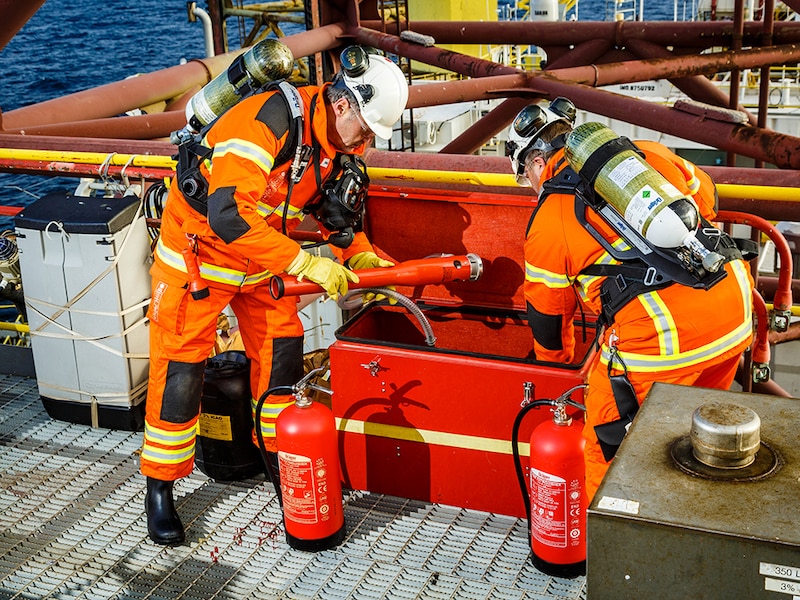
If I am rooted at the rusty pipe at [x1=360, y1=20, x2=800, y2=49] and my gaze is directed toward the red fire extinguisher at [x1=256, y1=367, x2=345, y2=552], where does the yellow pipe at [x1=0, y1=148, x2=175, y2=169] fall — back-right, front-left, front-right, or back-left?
front-right

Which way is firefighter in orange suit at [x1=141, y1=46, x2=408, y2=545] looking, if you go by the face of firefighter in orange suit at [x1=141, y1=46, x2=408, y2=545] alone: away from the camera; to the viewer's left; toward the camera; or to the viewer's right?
to the viewer's right

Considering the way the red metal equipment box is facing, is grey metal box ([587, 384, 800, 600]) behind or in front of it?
in front

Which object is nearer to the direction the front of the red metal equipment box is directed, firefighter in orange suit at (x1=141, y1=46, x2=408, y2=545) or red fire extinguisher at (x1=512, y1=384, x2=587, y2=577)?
the red fire extinguisher

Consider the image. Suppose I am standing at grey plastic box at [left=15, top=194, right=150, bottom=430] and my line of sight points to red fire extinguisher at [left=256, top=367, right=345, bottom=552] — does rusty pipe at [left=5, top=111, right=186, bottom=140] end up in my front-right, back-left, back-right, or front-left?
back-left

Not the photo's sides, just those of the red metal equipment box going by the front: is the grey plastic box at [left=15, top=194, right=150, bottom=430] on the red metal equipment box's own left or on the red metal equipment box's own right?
on the red metal equipment box's own right

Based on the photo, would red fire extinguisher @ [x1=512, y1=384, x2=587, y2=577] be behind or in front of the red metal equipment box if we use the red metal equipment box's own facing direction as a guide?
in front

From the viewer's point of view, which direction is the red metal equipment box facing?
toward the camera

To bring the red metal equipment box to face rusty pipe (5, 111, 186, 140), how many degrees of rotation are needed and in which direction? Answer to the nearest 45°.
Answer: approximately 135° to its right

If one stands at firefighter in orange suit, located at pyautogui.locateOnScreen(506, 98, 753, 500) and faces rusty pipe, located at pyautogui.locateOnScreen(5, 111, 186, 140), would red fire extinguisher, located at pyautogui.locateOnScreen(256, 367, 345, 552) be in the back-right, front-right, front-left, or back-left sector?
front-left

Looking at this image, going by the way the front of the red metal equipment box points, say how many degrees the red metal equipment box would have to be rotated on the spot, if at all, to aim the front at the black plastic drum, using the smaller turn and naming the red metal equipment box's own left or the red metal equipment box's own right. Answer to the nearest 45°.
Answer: approximately 90° to the red metal equipment box's own right

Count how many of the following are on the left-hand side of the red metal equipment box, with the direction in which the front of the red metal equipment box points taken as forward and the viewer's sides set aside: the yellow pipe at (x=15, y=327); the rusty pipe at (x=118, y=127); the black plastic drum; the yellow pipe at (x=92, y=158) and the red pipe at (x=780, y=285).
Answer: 1

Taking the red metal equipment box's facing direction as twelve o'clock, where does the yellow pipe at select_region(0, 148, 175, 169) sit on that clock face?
The yellow pipe is roughly at 4 o'clock from the red metal equipment box.

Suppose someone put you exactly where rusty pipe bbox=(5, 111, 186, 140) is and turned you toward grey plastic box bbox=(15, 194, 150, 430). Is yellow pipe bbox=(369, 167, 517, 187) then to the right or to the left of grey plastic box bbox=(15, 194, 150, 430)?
left

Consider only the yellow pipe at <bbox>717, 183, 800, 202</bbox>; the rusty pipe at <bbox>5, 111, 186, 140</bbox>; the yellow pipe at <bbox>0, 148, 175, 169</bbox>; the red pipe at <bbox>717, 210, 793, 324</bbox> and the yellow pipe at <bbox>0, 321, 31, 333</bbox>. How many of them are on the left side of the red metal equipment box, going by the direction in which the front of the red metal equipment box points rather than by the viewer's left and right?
2
